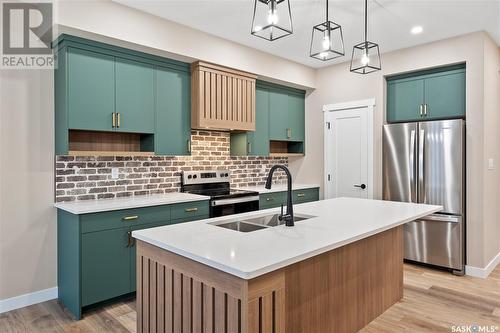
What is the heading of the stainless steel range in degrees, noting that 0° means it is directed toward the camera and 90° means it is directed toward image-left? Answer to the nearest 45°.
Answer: approximately 315°

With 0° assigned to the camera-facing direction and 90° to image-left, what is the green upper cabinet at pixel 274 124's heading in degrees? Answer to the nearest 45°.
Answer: approximately 315°

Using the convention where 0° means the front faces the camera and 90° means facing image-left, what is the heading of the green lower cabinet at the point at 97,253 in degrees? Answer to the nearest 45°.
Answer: approximately 315°

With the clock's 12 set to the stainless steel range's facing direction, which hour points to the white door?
The white door is roughly at 10 o'clock from the stainless steel range.

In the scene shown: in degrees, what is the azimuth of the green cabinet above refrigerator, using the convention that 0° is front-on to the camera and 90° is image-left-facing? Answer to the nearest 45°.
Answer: approximately 45°

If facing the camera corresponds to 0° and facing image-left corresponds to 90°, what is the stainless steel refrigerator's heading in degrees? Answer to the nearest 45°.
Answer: approximately 45°
